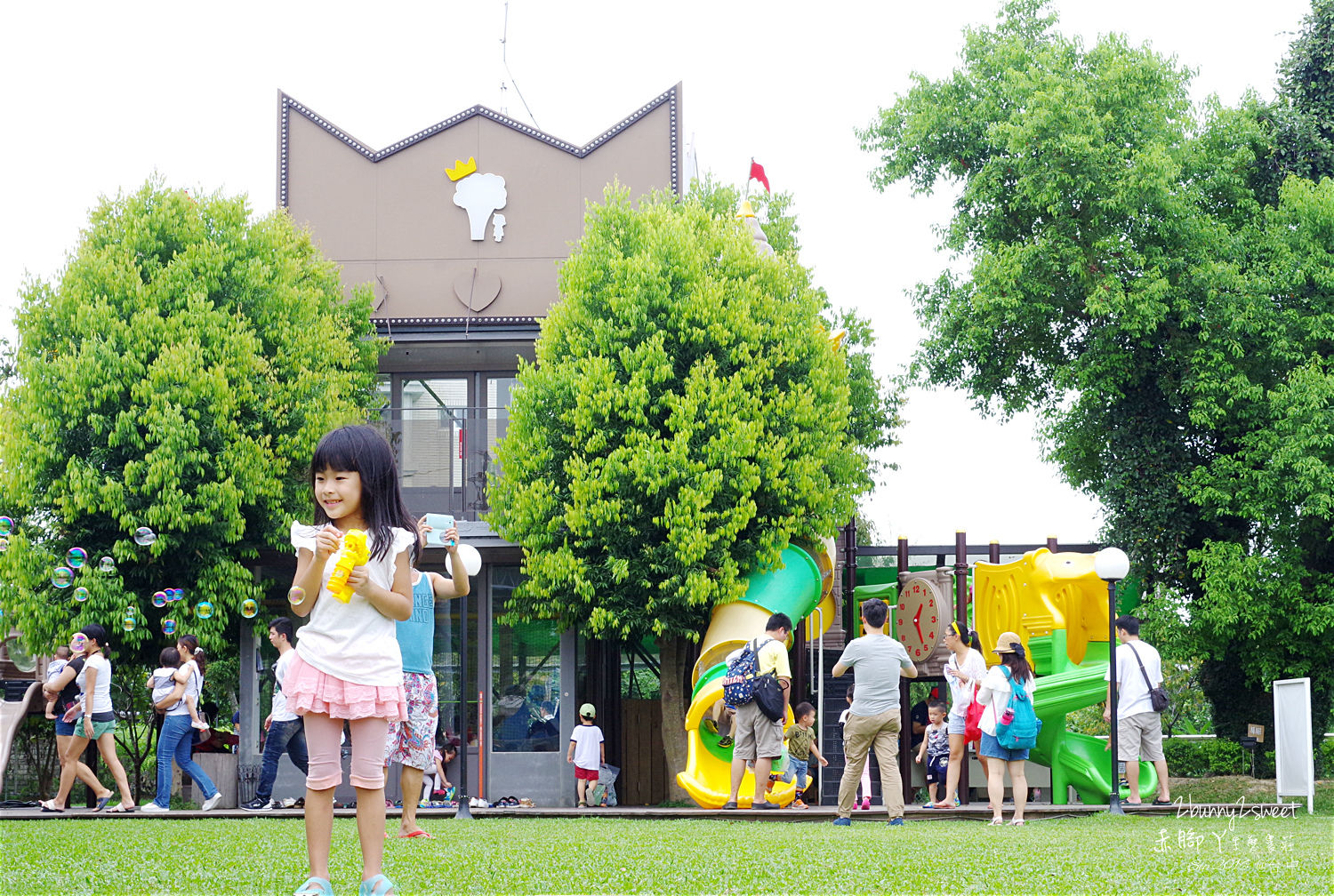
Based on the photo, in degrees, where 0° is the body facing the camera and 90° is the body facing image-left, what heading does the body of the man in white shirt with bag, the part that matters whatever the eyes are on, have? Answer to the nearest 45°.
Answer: approximately 135°

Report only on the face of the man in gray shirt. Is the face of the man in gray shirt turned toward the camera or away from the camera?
away from the camera

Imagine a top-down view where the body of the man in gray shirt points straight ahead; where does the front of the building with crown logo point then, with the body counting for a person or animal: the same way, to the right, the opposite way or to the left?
the opposite way

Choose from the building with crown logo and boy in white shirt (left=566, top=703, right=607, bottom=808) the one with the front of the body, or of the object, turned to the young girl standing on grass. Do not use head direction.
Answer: the building with crown logo

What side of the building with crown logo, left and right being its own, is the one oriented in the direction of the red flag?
left

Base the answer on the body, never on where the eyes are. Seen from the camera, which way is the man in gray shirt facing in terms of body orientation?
away from the camera

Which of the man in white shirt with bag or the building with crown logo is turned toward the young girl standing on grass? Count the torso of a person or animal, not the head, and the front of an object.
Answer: the building with crown logo

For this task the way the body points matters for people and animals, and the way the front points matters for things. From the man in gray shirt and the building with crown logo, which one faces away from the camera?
the man in gray shirt
